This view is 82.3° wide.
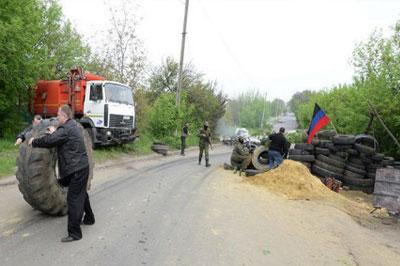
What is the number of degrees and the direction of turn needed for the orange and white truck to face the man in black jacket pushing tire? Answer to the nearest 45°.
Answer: approximately 45° to its right

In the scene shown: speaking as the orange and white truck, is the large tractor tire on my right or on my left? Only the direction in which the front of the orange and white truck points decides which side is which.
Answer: on my right

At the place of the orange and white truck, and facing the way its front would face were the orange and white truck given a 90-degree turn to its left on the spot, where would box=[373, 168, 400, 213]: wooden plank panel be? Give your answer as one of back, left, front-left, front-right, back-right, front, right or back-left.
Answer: right

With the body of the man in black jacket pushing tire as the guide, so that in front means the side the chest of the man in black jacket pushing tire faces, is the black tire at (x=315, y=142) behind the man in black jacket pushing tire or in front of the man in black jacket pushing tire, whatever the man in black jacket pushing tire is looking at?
behind

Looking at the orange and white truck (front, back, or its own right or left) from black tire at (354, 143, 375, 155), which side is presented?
front

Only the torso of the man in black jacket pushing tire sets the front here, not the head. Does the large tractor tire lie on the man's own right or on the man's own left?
on the man's own right

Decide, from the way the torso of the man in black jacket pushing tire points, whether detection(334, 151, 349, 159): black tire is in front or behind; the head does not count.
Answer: behind

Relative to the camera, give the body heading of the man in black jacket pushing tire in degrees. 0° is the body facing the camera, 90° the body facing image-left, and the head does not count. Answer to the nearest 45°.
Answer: approximately 90°

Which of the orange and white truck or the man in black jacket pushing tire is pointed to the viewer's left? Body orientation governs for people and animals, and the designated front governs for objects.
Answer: the man in black jacket pushing tire

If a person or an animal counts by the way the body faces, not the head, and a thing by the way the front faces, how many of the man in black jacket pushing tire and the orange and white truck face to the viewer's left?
1

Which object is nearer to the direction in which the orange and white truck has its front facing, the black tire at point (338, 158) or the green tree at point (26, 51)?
the black tire
